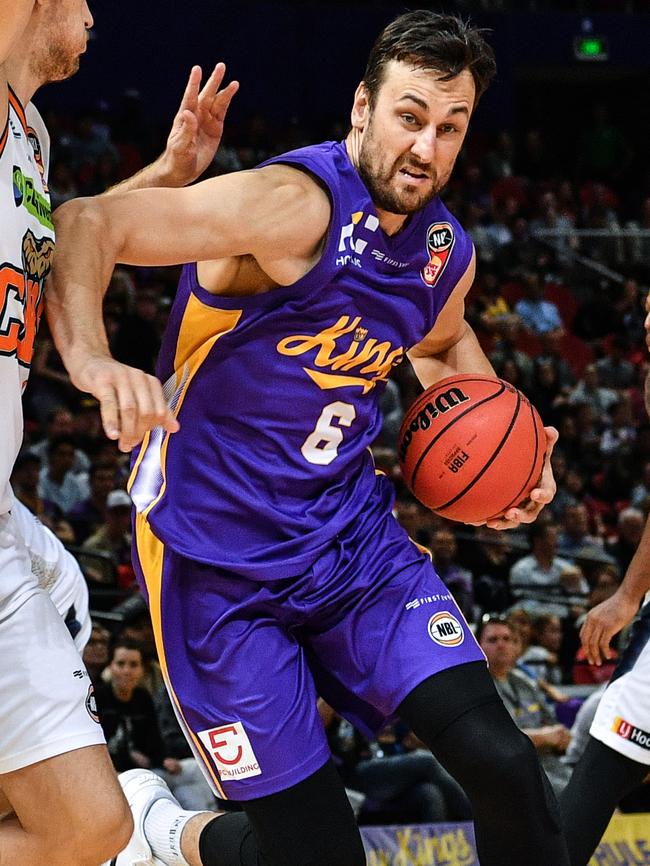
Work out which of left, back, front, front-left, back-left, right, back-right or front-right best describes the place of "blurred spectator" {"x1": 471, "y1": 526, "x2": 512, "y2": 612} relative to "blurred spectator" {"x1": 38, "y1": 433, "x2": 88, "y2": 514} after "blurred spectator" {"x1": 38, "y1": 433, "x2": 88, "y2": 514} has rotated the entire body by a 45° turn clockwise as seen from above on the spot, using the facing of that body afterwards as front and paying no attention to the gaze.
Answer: back-left

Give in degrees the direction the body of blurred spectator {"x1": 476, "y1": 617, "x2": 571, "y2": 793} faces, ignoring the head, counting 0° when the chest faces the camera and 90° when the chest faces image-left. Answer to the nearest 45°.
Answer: approximately 0°

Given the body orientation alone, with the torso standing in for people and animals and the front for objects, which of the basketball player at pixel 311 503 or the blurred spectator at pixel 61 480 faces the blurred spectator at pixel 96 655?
the blurred spectator at pixel 61 480

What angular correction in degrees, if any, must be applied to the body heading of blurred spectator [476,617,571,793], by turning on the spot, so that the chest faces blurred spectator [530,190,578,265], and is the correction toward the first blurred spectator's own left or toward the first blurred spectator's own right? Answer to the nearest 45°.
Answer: approximately 180°

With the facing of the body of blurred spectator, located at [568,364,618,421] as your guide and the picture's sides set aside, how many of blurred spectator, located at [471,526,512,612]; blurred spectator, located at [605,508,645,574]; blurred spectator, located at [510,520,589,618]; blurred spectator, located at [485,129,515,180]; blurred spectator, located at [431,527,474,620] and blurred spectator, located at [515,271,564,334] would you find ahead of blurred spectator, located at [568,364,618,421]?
4

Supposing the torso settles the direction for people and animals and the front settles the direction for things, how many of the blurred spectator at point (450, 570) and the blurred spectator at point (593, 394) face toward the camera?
2

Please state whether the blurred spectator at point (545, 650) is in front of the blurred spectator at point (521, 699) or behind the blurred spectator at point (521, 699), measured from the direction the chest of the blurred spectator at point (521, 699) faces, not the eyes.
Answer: behind

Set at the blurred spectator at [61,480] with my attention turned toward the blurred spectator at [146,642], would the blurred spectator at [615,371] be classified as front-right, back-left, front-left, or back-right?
back-left

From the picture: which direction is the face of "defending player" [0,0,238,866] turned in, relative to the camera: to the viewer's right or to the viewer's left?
to the viewer's right

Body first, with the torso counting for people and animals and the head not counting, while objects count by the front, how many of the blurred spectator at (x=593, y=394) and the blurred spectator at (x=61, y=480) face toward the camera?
2
